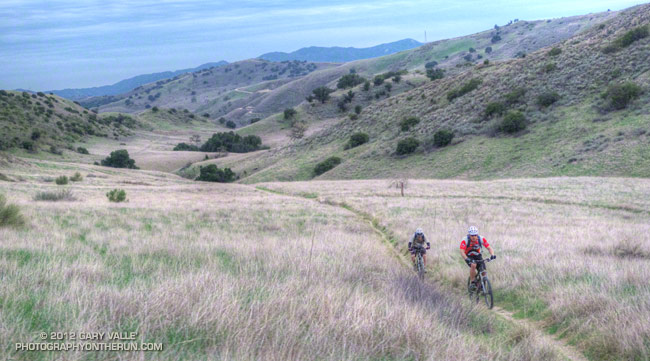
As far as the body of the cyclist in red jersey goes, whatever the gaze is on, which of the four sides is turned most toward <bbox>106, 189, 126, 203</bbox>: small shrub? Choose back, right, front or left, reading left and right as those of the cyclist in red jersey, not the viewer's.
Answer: back

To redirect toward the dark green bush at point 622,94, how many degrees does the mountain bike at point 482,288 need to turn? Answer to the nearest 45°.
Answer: approximately 135° to its left

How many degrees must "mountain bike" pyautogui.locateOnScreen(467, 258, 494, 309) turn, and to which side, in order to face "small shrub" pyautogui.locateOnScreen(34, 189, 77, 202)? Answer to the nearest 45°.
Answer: approximately 180°

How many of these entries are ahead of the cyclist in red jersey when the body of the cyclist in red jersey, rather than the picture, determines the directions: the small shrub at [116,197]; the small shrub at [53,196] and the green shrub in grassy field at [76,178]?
0

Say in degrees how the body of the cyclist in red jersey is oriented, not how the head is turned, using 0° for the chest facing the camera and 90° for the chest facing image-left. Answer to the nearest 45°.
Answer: approximately 315°

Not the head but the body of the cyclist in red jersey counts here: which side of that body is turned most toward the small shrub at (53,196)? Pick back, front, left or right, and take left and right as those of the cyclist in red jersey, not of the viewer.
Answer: back

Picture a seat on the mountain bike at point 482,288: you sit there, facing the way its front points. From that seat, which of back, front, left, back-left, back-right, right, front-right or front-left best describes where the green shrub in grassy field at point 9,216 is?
back-right

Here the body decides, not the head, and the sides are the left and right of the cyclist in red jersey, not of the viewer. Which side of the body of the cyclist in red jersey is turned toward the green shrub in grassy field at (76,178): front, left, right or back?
back

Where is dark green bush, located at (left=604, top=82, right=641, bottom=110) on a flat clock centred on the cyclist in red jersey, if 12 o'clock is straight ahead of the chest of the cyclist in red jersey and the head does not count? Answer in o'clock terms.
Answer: The dark green bush is roughly at 8 o'clock from the cyclist in red jersey.

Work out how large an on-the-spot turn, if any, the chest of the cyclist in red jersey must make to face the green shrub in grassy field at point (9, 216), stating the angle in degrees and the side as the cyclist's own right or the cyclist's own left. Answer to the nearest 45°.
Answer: approximately 135° to the cyclist's own right

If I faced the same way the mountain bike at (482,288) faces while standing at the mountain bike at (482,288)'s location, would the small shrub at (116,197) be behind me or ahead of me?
behind

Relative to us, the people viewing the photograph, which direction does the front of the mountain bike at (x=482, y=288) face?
facing the viewer and to the right of the viewer

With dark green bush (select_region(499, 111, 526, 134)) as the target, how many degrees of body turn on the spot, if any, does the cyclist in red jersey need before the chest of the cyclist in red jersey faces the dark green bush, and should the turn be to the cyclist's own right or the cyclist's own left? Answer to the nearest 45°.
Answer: approximately 135° to the cyclist's own left
